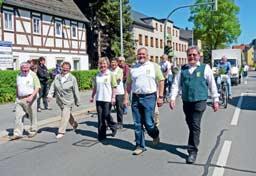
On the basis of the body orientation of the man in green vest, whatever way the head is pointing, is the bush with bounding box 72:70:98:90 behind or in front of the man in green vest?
behind

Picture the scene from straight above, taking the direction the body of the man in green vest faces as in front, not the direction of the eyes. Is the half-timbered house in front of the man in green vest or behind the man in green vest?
behind

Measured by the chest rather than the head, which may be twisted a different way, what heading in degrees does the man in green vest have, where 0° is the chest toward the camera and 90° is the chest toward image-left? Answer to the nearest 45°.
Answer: approximately 0°

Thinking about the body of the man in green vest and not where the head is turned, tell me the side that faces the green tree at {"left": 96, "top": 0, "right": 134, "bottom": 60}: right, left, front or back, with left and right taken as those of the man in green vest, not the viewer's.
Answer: back
